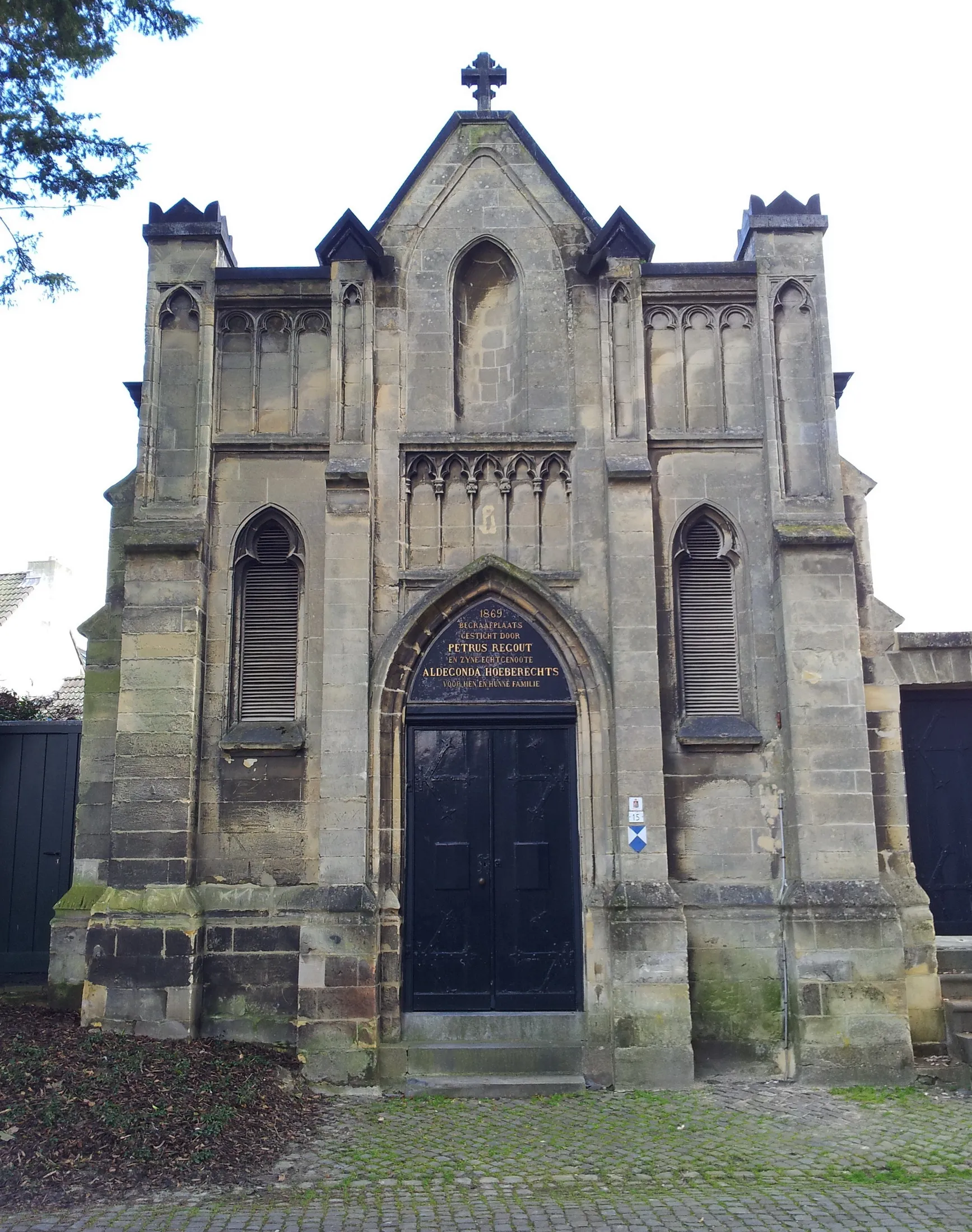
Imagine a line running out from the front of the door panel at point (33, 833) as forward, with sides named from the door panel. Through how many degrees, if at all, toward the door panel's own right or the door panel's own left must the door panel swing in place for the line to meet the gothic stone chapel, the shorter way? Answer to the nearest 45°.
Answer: approximately 45° to the door panel's own left

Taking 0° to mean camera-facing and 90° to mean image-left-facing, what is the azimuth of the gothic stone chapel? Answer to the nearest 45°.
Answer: approximately 0°

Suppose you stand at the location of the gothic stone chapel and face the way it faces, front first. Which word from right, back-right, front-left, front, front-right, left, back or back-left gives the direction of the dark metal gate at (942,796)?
left

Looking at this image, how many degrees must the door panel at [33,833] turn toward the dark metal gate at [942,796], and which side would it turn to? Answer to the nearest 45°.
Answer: approximately 45° to its left

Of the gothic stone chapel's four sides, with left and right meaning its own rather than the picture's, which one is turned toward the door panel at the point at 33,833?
right

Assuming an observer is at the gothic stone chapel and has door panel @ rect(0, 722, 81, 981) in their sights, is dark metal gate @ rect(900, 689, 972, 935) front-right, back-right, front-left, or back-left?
back-right

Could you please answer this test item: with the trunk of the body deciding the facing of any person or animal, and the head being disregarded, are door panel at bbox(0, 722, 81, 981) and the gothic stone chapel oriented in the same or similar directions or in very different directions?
same or similar directions

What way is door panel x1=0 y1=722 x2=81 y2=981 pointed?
toward the camera
